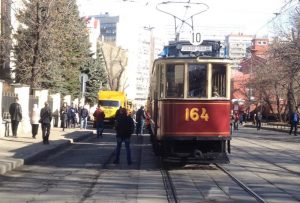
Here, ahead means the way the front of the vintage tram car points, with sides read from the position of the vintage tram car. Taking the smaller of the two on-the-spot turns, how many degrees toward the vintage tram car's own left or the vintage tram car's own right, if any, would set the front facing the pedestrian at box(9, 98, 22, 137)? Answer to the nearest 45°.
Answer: approximately 135° to the vintage tram car's own right

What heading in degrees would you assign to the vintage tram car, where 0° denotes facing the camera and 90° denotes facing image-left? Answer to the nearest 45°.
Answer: approximately 0°

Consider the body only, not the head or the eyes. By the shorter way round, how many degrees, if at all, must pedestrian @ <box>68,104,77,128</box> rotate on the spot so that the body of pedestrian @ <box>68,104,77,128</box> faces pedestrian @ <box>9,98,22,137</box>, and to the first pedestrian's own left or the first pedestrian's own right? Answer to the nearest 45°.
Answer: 0° — they already face them

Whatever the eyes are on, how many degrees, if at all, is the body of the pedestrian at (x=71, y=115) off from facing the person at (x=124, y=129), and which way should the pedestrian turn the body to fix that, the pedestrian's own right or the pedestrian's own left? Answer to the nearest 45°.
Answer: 0° — they already face them

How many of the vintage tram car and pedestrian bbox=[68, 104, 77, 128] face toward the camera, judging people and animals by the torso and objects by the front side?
2

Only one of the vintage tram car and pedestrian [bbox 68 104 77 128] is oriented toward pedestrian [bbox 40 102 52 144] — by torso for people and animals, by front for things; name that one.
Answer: pedestrian [bbox 68 104 77 128]
